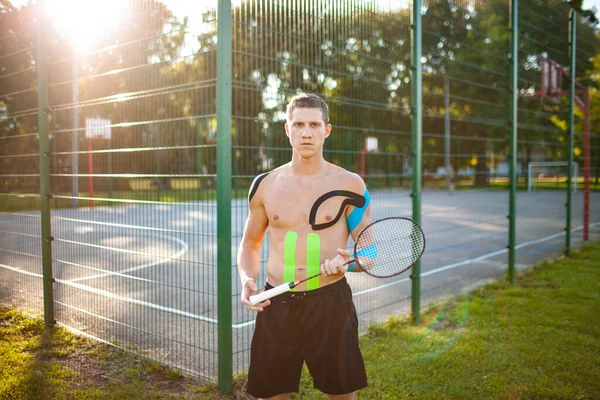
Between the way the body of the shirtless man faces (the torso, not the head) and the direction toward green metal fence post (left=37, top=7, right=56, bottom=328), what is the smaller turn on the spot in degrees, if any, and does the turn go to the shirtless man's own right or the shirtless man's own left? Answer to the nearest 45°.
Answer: approximately 135° to the shirtless man's own right

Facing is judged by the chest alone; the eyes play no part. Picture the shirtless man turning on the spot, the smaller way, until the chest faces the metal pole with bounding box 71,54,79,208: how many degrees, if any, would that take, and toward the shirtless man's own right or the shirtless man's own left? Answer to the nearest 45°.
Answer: approximately 135° to the shirtless man's own right

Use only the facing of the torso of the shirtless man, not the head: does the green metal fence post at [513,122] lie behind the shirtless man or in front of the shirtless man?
behind

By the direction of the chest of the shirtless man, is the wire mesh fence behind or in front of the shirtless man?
behind

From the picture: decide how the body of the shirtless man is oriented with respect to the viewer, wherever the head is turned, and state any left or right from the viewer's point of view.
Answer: facing the viewer

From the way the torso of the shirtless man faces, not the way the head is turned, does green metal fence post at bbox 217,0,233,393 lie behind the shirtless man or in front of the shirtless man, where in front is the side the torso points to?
behind
